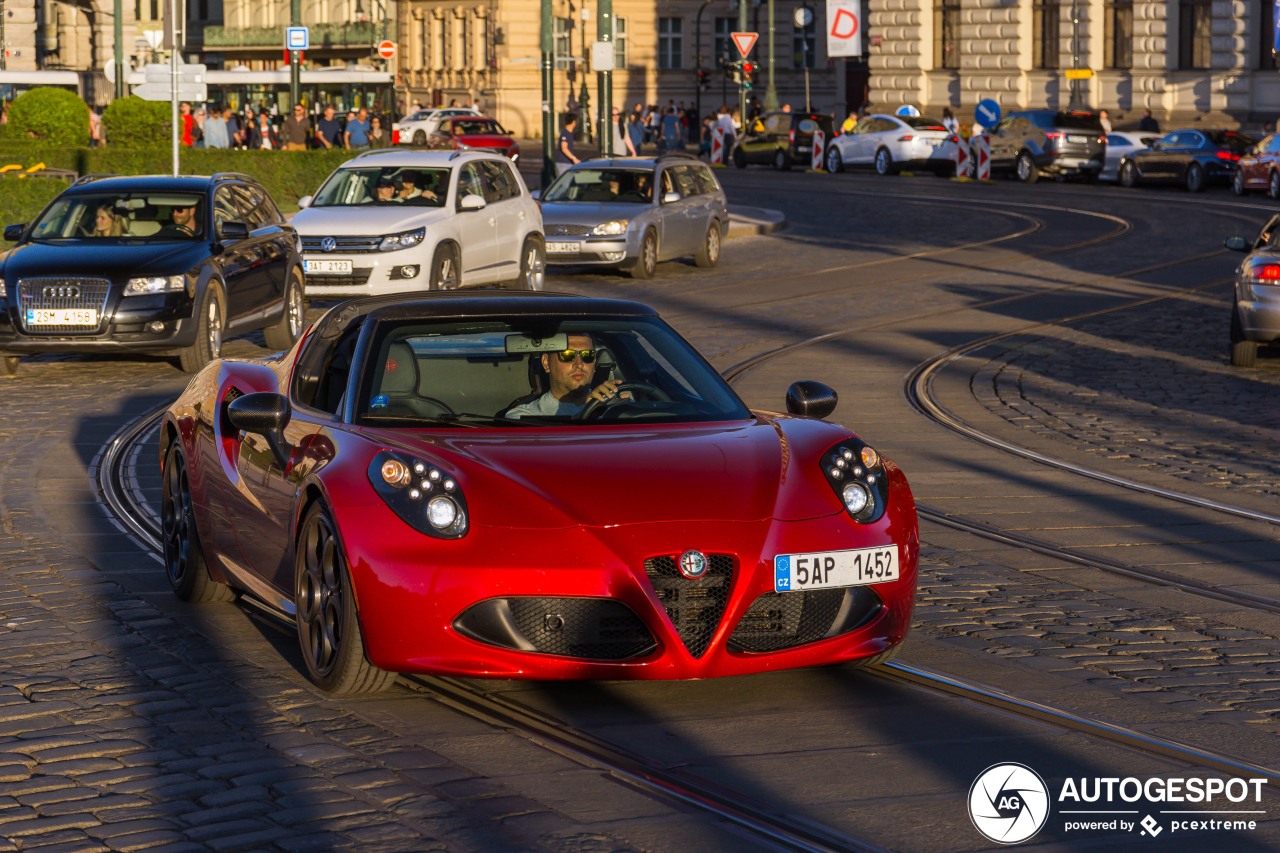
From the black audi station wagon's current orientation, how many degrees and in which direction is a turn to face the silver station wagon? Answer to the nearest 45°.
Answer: approximately 180°

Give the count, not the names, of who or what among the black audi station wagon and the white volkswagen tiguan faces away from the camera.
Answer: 0

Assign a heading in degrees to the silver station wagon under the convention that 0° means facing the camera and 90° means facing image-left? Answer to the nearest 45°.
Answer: approximately 45°

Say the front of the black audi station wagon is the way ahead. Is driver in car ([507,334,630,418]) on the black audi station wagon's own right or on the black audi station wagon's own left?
on the black audi station wagon's own left

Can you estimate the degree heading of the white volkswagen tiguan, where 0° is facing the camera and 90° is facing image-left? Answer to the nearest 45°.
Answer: approximately 45°

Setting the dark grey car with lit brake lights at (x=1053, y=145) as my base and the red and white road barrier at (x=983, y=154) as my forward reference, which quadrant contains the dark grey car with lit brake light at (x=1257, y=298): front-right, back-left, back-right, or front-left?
front-left

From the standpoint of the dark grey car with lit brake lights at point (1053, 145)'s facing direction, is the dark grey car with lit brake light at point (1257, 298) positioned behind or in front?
behind
